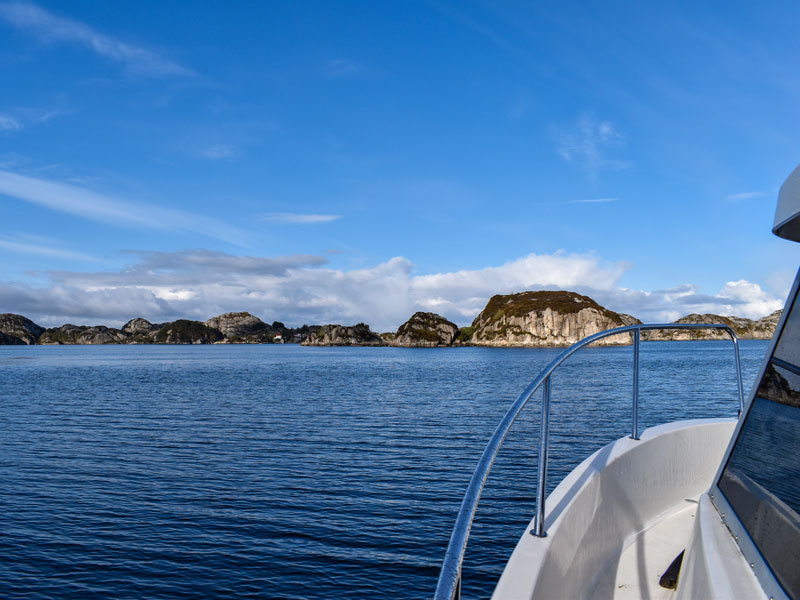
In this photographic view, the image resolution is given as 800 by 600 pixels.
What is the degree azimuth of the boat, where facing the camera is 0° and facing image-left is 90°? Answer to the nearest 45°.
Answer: approximately 180°
